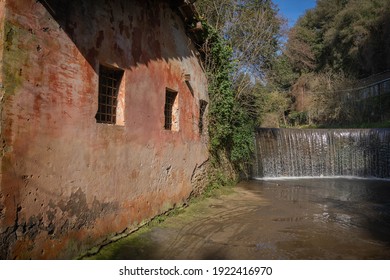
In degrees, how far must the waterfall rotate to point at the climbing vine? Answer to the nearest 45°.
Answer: approximately 45° to its right

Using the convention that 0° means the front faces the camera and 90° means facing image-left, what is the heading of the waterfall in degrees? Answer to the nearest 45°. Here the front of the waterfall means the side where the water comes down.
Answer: approximately 0°

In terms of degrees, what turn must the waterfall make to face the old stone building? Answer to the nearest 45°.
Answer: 0° — it already faces it
